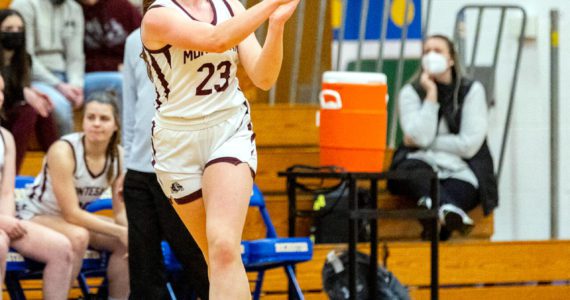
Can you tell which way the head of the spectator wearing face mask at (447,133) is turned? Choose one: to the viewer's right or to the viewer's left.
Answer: to the viewer's left

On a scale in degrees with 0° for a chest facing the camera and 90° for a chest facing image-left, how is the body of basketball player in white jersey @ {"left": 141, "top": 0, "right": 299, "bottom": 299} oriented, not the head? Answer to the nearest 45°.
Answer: approximately 315°

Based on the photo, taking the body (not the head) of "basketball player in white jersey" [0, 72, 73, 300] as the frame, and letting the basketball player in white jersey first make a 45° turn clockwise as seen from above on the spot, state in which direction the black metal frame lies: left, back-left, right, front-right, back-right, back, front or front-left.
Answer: left

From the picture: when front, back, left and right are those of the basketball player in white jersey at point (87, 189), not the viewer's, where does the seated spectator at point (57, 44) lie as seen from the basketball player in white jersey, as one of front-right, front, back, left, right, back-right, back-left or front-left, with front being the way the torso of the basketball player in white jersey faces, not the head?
back-left

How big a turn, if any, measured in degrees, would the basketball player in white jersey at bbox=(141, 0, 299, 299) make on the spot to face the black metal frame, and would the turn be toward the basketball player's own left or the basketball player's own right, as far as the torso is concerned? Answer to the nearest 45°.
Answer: approximately 90° to the basketball player's own left

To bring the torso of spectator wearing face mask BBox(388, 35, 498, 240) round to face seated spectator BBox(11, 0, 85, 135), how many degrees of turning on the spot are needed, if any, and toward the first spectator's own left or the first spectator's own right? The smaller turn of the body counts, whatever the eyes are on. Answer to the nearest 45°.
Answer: approximately 45° to the first spectator's own right

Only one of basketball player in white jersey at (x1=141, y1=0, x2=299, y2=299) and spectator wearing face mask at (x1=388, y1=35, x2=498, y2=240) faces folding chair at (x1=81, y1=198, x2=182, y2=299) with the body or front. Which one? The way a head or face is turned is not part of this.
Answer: the spectator wearing face mask

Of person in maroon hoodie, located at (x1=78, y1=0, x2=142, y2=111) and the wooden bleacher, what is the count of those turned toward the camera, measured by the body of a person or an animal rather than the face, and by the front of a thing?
2

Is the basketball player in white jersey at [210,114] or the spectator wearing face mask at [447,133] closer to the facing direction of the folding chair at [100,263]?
the basketball player in white jersey

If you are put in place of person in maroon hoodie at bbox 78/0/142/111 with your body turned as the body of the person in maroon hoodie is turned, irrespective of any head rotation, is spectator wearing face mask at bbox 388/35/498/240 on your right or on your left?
on your left
